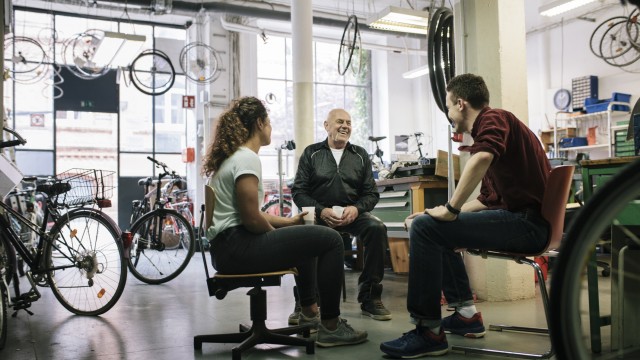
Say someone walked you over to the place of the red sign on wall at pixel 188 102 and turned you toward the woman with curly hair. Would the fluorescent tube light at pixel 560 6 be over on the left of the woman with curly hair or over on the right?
left

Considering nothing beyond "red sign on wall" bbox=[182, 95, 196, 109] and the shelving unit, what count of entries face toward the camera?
2

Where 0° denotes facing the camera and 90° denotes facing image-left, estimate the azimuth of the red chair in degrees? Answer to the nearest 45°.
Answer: approximately 90°

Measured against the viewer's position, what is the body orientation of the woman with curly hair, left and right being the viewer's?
facing to the right of the viewer

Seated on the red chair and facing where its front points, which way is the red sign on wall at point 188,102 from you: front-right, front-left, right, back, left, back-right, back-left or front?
front-right

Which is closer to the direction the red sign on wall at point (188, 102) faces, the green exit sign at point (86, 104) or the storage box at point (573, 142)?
the storage box

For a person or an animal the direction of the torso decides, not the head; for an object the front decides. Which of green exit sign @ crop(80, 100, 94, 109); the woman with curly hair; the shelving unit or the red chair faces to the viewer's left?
the red chair

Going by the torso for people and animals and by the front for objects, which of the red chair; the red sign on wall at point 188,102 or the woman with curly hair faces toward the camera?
the red sign on wall

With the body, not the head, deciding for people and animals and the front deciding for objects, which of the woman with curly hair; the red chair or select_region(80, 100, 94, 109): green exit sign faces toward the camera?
the green exit sign

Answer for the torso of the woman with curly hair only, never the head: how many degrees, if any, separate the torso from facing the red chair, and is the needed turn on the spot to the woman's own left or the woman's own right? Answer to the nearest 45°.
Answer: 0° — they already face it

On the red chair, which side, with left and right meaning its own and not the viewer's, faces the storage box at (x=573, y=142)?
right

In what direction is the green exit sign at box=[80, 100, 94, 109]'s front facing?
toward the camera

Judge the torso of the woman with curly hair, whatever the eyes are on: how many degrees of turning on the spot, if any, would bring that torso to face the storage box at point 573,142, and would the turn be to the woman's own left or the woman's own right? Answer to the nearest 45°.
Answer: approximately 45° to the woman's own left

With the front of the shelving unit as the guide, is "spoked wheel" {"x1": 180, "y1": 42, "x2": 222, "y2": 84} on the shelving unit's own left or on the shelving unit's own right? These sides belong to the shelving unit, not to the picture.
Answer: on the shelving unit's own right

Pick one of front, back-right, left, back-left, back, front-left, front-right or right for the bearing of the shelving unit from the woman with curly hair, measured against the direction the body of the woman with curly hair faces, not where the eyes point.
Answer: front-left

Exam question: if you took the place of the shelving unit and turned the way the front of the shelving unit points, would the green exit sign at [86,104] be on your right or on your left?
on your right
